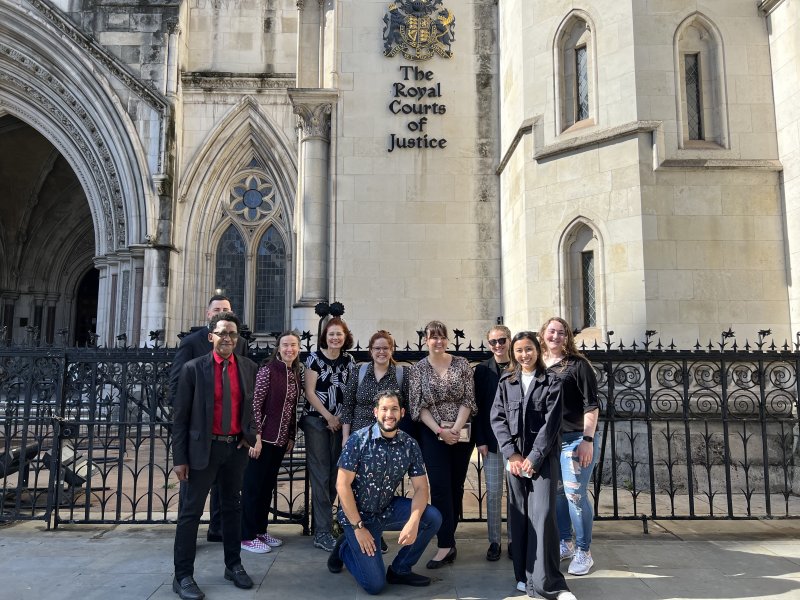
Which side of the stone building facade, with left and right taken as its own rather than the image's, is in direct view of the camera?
front

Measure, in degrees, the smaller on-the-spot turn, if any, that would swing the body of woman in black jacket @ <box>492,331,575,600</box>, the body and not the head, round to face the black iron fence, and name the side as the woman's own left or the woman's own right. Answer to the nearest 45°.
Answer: approximately 180°

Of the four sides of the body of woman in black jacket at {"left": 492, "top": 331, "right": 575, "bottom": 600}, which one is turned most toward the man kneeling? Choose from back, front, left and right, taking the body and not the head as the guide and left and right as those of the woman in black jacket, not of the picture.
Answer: right

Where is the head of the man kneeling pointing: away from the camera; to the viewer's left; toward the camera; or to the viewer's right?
toward the camera

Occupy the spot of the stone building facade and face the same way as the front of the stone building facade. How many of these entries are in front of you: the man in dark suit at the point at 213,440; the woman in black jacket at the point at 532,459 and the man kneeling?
3

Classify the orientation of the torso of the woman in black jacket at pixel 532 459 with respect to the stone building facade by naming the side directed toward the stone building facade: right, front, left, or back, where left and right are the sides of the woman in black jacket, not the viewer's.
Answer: back

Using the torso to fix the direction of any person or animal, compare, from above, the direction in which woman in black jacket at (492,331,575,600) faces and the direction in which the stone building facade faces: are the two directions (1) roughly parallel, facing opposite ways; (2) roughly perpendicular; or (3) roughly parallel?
roughly parallel

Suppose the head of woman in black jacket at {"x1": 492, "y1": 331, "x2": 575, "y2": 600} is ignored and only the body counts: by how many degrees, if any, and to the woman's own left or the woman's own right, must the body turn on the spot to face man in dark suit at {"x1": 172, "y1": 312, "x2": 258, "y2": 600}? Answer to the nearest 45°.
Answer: approximately 90° to the woman's own right

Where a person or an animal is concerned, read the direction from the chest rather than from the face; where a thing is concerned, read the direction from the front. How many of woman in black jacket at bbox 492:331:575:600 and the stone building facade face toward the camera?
2

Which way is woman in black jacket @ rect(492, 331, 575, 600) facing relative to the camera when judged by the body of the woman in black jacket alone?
toward the camera

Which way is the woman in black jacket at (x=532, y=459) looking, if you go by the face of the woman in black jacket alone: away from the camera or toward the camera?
toward the camera

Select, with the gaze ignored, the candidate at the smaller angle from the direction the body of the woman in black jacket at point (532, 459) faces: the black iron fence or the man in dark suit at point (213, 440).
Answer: the man in dark suit

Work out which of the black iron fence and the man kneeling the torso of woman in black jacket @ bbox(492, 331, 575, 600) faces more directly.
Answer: the man kneeling

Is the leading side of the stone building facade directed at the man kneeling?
yes

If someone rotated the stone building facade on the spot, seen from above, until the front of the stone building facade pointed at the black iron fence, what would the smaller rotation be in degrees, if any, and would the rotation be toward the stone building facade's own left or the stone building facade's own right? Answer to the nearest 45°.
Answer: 0° — it already faces it

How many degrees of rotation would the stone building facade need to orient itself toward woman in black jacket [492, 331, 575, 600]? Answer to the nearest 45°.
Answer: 0° — it already faces them
